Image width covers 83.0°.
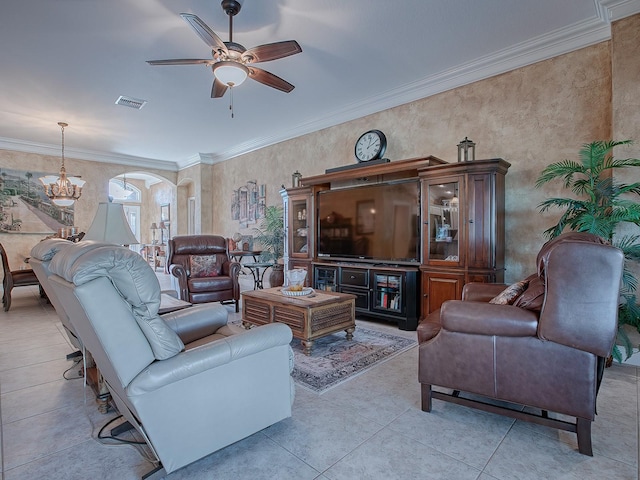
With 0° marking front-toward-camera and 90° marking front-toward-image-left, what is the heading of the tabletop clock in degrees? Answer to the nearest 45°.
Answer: approximately 45°

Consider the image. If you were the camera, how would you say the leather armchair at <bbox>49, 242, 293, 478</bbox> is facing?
facing away from the viewer and to the right of the viewer

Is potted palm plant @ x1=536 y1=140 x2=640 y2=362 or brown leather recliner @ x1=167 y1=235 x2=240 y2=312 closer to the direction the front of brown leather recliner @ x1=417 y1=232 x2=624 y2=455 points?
the brown leather recliner

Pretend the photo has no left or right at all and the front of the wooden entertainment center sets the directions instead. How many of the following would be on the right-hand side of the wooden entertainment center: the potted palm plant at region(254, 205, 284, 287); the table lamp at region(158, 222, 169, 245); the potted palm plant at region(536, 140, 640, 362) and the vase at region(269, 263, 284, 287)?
3

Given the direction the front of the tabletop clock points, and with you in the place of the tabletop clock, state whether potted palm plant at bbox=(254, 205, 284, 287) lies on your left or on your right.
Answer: on your right

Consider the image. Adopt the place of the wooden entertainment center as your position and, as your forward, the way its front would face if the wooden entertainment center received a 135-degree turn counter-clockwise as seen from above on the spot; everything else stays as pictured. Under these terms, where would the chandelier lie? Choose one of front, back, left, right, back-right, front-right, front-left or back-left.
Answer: back

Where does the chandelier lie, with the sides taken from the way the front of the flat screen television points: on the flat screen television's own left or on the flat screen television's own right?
on the flat screen television's own right

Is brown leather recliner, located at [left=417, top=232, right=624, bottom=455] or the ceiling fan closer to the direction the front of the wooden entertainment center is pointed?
the ceiling fan

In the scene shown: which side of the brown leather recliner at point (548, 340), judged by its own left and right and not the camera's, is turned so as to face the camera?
left

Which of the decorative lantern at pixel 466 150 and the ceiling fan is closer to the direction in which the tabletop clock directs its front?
the ceiling fan

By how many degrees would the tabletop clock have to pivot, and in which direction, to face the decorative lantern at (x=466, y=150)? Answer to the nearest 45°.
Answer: approximately 90° to its left

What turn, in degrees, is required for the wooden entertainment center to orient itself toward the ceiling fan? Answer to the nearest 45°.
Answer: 0° — it already faces it

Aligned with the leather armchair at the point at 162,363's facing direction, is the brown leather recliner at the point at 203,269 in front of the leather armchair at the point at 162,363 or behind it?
in front

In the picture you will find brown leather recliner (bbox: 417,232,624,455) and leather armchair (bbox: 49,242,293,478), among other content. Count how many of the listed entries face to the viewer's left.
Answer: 1

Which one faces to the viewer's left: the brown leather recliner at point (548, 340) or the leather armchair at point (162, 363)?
the brown leather recliner

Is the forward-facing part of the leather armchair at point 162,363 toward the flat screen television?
yes

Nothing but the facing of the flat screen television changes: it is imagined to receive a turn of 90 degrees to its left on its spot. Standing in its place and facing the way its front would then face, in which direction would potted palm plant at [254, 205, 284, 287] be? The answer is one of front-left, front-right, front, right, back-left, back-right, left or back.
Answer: back
